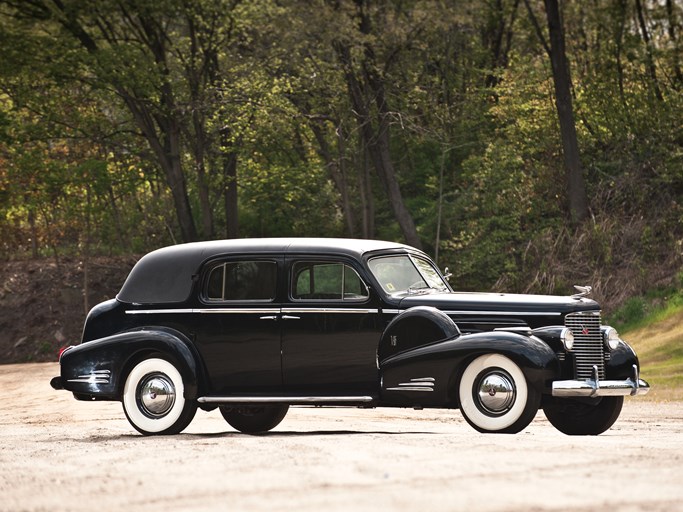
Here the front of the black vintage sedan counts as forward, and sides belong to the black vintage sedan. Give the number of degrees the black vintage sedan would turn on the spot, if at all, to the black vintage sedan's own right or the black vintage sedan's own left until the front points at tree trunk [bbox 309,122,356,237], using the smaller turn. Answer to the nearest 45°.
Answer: approximately 135° to the black vintage sedan's own left

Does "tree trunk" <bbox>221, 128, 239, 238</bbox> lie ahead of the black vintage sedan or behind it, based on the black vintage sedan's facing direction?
behind

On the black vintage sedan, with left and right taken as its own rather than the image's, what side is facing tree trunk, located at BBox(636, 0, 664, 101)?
left

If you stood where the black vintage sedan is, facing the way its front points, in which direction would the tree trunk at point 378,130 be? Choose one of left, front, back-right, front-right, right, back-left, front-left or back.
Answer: back-left

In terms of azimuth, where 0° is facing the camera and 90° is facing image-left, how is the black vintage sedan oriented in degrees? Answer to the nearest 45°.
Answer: approximately 315°
